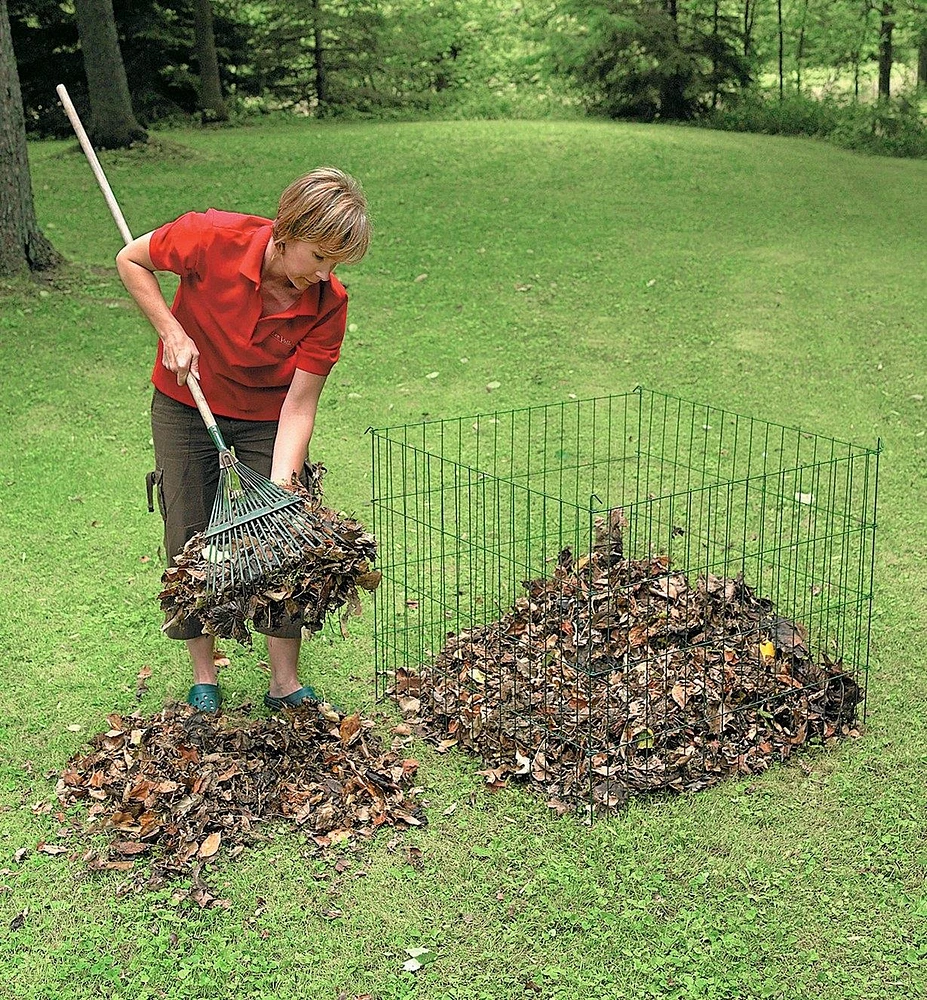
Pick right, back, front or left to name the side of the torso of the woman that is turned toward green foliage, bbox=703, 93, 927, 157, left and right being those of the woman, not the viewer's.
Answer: left

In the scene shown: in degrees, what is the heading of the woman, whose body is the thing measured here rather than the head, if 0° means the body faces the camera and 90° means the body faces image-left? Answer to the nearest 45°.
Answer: approximately 315°
